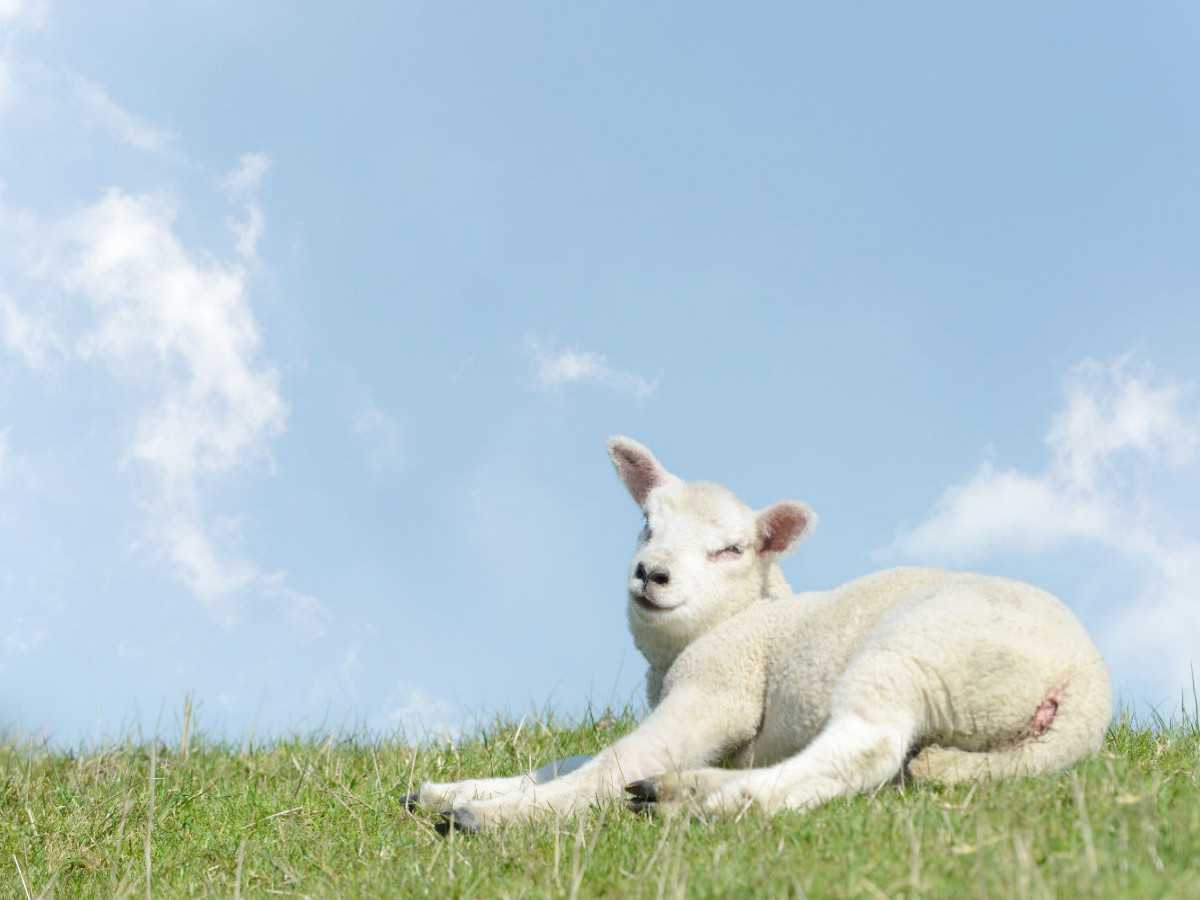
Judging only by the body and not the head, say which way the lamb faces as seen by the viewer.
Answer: to the viewer's left
